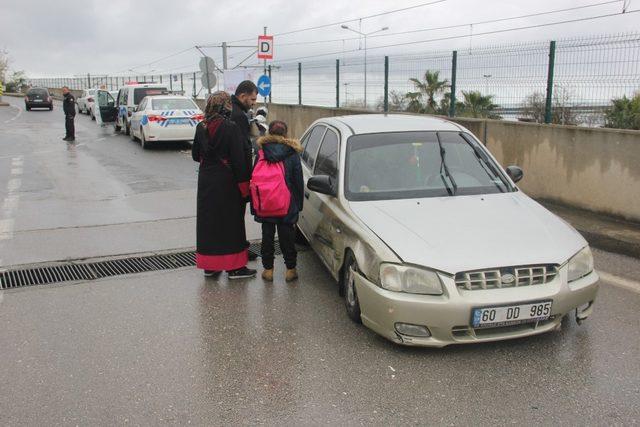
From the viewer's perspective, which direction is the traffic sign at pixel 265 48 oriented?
toward the camera

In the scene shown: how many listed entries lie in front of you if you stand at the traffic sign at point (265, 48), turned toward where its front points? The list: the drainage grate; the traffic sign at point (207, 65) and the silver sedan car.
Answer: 2

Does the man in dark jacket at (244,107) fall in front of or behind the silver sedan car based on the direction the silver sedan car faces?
behind

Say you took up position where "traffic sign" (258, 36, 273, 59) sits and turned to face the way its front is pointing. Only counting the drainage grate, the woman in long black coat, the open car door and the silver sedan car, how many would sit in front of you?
3

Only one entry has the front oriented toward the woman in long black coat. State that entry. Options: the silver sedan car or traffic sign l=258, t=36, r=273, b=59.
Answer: the traffic sign

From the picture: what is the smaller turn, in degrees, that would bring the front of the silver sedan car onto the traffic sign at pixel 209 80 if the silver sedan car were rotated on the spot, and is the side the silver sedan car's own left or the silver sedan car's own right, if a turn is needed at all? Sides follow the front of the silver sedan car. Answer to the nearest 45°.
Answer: approximately 180°

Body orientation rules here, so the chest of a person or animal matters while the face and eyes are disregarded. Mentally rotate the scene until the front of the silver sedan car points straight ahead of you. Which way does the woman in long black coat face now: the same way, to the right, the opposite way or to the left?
to the left

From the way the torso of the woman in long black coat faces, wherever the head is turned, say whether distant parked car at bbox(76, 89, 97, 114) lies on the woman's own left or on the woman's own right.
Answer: on the woman's own left

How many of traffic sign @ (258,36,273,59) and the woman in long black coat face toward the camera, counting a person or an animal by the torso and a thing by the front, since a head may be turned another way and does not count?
1

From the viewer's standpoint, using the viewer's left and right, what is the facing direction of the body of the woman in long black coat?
facing away from the viewer and to the right of the viewer

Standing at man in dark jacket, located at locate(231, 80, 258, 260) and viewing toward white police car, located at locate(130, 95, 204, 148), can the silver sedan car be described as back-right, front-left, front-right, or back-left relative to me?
back-right

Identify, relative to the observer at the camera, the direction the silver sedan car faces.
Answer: facing the viewer and to the right of the viewer

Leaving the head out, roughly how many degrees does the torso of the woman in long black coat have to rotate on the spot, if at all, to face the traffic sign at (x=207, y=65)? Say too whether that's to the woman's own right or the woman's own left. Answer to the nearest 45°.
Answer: approximately 45° to the woman's own left

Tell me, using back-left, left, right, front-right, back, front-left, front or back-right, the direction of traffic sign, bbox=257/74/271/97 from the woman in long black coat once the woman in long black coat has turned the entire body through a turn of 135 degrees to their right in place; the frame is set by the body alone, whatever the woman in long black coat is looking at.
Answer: back
